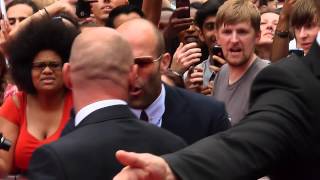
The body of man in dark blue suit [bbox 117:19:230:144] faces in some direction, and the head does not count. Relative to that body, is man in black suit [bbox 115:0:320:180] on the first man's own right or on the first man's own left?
on the first man's own left

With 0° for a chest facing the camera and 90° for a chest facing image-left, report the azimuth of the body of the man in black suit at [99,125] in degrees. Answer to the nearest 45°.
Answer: approximately 180°

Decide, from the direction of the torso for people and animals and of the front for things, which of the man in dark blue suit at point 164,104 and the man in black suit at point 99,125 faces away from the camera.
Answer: the man in black suit at point 99,125

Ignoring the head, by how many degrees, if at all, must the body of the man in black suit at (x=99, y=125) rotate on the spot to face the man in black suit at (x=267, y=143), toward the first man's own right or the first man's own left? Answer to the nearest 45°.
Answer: approximately 135° to the first man's own right

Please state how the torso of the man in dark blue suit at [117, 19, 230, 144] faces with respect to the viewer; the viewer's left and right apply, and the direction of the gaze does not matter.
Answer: facing the viewer and to the left of the viewer
